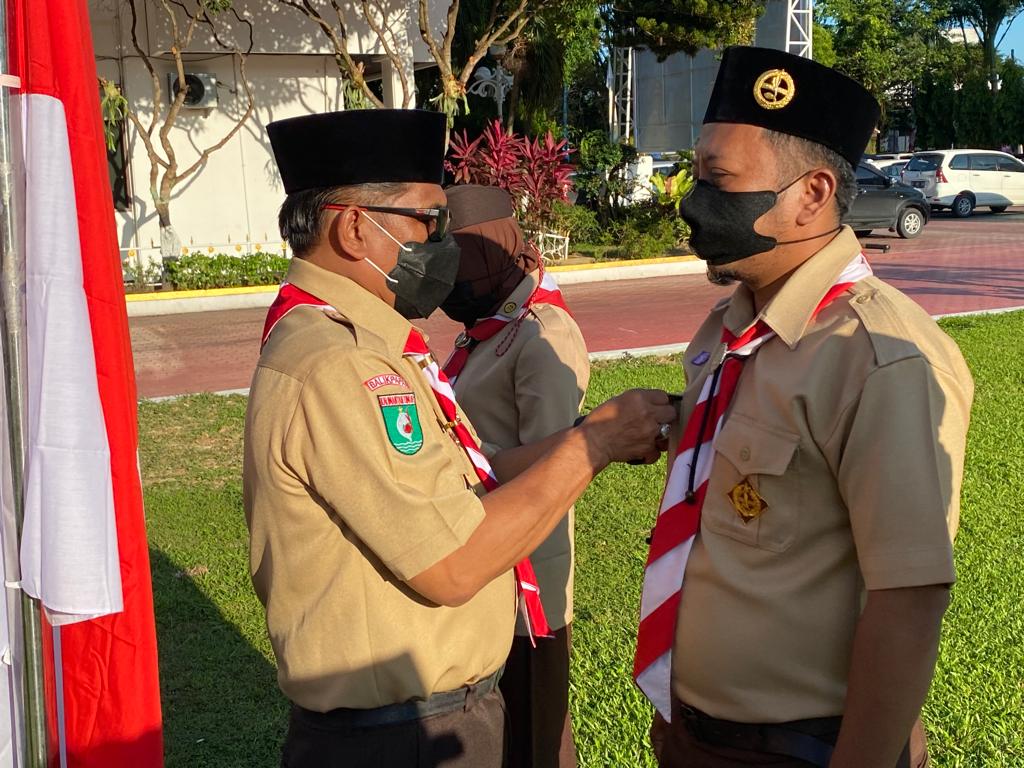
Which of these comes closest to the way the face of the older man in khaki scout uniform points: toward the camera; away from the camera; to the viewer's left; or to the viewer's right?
to the viewer's right

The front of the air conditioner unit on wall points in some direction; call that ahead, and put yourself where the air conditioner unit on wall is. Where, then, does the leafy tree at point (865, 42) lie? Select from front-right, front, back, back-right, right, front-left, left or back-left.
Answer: back-left

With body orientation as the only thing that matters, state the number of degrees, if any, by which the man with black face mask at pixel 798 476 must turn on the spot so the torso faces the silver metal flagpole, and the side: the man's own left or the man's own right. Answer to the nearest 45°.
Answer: approximately 45° to the man's own right

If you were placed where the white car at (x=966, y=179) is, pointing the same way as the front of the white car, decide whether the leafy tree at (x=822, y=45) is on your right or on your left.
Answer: on your left

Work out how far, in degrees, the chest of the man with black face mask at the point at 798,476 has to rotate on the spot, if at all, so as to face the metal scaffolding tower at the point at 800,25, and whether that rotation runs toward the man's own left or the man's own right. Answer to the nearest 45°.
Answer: approximately 135° to the man's own right

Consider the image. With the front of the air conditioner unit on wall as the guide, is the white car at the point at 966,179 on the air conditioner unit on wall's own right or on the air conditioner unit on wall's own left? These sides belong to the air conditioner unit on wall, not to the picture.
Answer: on the air conditioner unit on wall's own left

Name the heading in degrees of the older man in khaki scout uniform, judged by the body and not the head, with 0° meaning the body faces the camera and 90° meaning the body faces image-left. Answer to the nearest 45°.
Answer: approximately 270°

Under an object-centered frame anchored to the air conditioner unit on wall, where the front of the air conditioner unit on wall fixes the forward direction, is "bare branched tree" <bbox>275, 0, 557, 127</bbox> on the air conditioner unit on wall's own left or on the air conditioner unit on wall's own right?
on the air conditioner unit on wall's own left

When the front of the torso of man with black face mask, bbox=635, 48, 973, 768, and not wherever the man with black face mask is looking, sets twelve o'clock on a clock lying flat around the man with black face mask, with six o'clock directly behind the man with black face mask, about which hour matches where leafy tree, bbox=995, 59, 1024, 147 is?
The leafy tree is roughly at 5 o'clock from the man with black face mask.

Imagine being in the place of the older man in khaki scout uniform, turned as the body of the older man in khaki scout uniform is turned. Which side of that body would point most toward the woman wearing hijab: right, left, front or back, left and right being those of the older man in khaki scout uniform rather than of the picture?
left

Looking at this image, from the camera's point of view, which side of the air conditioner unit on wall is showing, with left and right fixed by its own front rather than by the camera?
front

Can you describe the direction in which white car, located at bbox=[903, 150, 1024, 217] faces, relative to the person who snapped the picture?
facing away from the viewer and to the right of the viewer

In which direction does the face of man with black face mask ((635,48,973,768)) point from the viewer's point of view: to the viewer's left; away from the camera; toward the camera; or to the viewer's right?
to the viewer's left

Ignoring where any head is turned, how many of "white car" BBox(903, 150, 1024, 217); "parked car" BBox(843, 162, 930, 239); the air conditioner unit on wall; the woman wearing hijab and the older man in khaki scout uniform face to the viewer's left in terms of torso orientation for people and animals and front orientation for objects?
1
